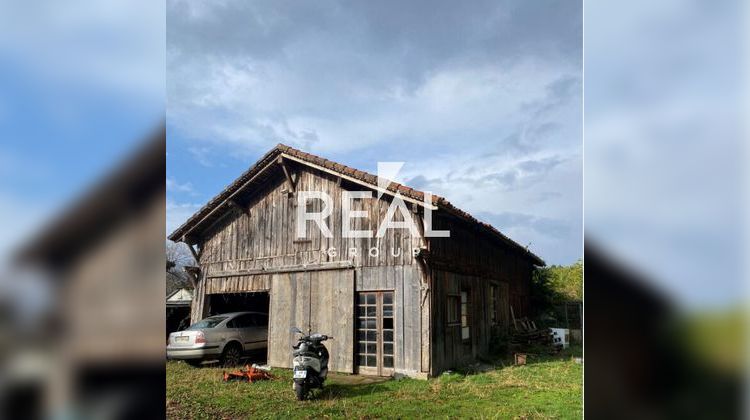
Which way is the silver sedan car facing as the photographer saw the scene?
facing away from the viewer and to the right of the viewer

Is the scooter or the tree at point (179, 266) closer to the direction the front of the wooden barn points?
the scooter

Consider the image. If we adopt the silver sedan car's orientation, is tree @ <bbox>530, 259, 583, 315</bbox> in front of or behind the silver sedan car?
in front

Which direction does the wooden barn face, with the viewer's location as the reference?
facing the viewer and to the left of the viewer

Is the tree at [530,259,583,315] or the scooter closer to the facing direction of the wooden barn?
the scooter

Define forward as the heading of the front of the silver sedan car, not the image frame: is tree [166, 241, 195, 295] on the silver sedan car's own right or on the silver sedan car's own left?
on the silver sedan car's own left

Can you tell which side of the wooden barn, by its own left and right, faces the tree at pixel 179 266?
right

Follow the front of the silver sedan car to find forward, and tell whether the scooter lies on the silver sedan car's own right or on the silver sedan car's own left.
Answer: on the silver sedan car's own right

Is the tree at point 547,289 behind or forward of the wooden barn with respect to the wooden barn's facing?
behind
